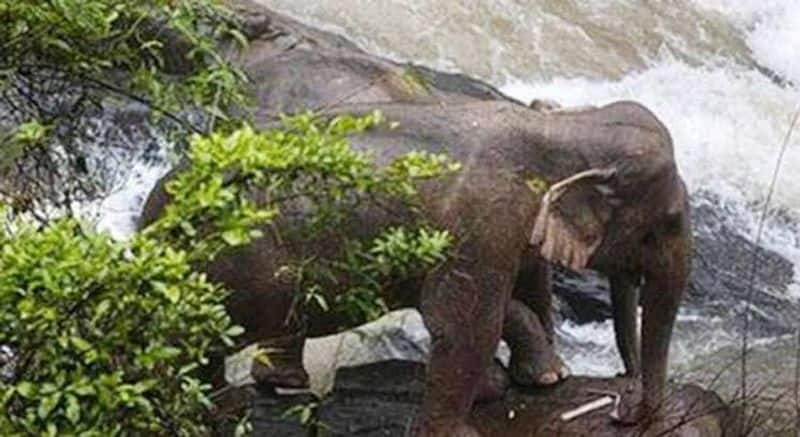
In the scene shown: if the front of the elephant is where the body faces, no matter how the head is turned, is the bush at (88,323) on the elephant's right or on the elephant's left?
on the elephant's right

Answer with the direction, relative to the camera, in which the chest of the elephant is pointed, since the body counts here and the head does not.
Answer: to the viewer's right
